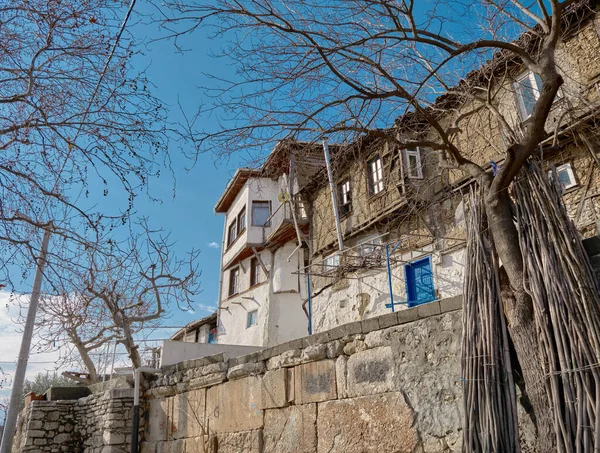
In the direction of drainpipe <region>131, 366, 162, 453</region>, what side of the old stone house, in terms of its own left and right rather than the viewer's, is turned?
front

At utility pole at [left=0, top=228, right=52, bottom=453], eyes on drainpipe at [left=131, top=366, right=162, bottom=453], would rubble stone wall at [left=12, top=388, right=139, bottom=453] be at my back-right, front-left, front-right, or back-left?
front-left

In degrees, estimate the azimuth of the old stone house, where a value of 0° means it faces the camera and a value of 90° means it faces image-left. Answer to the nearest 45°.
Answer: approximately 45°

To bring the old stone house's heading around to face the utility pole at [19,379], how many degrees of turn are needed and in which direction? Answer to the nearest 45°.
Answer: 0° — it already faces it

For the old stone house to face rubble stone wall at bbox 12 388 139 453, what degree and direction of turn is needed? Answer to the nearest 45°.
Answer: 0° — it already faces it

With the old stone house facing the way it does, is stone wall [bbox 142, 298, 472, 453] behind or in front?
in front
